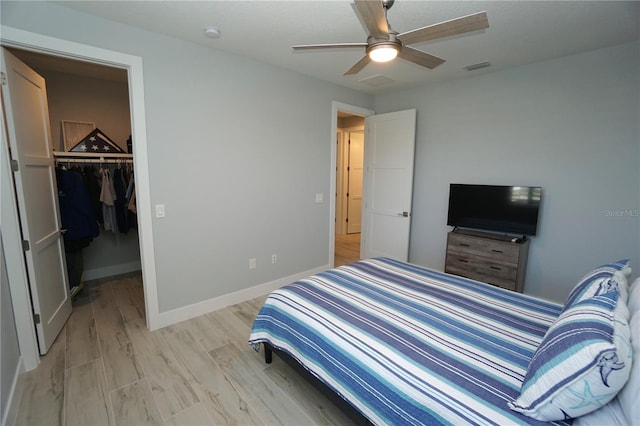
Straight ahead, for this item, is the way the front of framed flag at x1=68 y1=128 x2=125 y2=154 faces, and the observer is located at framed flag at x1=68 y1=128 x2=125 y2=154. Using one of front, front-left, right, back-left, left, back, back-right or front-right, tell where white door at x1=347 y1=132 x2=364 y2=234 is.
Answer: left

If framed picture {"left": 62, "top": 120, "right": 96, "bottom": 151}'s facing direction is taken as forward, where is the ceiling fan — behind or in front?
in front

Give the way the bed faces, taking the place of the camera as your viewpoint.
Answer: facing away from the viewer and to the left of the viewer

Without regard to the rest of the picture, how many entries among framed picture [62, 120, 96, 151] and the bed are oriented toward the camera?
1

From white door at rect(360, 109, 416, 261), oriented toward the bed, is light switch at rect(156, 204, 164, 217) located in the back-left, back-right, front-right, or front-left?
front-right

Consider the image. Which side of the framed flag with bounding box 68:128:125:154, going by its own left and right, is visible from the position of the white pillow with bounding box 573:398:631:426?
front

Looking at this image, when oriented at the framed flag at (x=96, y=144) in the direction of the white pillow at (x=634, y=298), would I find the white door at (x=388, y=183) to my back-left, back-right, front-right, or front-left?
front-left

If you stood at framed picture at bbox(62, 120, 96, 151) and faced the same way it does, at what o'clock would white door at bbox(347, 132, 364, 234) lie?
The white door is roughly at 9 o'clock from the framed picture.

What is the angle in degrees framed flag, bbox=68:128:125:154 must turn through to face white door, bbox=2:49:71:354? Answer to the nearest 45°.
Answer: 0° — it already faces it

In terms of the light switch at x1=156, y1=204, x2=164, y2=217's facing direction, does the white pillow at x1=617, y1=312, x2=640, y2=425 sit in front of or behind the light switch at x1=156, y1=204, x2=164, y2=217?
in front

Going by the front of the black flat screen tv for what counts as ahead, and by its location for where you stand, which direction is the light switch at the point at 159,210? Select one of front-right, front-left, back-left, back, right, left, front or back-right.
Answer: front-right

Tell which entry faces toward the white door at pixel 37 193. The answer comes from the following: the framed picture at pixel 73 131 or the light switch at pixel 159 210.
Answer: the framed picture

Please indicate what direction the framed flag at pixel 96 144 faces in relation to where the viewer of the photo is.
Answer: facing the viewer

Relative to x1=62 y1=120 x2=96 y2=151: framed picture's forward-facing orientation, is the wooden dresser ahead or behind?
ahead

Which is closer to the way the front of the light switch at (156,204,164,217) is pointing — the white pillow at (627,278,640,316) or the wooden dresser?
the white pillow

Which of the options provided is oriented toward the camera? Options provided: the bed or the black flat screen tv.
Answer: the black flat screen tv

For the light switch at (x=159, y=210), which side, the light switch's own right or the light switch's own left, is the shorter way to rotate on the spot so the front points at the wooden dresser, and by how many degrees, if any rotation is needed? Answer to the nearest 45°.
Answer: approximately 90° to the light switch's own left

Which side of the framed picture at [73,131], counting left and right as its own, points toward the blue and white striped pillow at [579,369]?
front

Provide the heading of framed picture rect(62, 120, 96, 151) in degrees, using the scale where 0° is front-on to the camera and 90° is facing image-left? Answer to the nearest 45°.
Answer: approximately 0°
